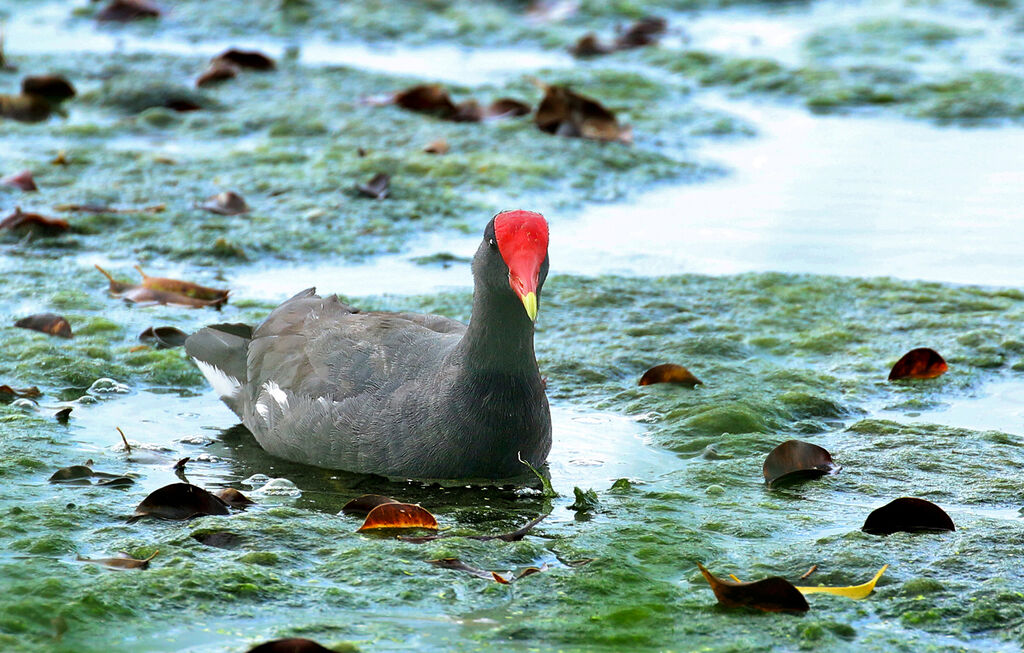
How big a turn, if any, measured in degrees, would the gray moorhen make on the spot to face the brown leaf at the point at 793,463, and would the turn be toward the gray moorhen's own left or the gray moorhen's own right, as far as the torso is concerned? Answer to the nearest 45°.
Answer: approximately 45° to the gray moorhen's own left

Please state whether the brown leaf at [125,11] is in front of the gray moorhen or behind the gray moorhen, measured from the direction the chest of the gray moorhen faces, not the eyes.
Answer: behind

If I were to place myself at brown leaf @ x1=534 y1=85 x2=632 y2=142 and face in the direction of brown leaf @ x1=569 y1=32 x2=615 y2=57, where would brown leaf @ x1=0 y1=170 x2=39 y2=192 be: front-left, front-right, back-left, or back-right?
back-left

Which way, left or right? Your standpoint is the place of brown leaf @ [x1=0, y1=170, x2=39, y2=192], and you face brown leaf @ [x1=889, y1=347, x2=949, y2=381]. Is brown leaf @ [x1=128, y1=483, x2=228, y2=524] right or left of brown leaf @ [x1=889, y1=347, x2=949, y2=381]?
right

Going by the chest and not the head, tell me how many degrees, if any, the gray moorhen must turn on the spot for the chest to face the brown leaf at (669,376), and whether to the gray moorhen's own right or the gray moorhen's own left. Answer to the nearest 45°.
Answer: approximately 90° to the gray moorhen's own left

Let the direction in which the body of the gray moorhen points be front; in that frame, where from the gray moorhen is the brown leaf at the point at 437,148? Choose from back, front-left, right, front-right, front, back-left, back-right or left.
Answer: back-left

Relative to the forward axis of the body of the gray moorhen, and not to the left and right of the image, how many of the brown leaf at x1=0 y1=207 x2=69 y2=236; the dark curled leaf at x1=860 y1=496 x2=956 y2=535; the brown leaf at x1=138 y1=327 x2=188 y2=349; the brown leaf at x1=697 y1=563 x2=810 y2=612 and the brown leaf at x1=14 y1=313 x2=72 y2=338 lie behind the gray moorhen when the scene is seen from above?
3

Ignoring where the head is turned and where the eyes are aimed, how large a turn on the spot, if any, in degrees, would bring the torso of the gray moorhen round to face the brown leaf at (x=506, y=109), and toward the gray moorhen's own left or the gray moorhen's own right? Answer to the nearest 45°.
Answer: approximately 135° to the gray moorhen's own left

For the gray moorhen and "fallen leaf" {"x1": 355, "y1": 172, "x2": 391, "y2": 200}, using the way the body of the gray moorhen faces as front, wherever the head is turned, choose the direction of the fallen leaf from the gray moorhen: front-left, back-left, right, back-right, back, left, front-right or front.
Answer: back-left

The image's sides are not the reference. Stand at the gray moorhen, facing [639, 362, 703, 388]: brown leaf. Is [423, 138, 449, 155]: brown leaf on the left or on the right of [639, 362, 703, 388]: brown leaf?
left

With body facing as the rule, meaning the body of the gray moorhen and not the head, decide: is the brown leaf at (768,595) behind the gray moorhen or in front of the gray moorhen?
in front

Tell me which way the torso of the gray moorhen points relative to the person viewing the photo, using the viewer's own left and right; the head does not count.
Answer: facing the viewer and to the right of the viewer

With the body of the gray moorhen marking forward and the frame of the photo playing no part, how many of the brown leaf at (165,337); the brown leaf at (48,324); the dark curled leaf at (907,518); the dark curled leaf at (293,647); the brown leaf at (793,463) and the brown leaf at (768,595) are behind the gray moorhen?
2

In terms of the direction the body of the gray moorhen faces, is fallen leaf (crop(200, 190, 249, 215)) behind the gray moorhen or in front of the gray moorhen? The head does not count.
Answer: behind

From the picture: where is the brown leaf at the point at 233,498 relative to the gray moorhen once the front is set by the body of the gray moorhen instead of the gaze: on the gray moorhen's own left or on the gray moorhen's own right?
on the gray moorhen's own right

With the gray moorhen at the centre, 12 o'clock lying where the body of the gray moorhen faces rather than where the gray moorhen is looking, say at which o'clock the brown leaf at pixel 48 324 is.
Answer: The brown leaf is roughly at 6 o'clock from the gray moorhen.
